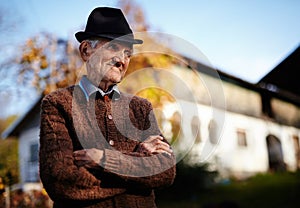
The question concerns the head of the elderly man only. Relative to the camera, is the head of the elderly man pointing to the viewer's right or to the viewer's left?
to the viewer's right
